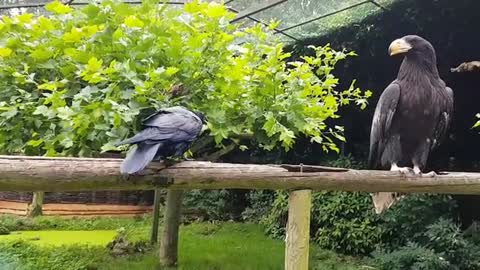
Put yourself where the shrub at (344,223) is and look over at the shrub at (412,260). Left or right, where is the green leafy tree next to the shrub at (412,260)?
right

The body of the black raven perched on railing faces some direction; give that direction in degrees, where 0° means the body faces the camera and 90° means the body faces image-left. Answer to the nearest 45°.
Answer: approximately 225°

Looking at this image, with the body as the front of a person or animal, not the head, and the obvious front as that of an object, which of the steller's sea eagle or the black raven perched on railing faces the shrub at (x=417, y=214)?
the black raven perched on railing

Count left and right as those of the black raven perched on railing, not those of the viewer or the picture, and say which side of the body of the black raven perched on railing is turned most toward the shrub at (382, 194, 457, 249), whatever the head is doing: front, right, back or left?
front

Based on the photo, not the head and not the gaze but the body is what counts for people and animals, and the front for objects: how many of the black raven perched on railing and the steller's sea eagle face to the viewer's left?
0

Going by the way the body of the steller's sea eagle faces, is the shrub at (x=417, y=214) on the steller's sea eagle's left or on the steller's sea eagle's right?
on the steller's sea eagle's left

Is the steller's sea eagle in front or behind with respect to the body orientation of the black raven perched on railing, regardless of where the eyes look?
in front
